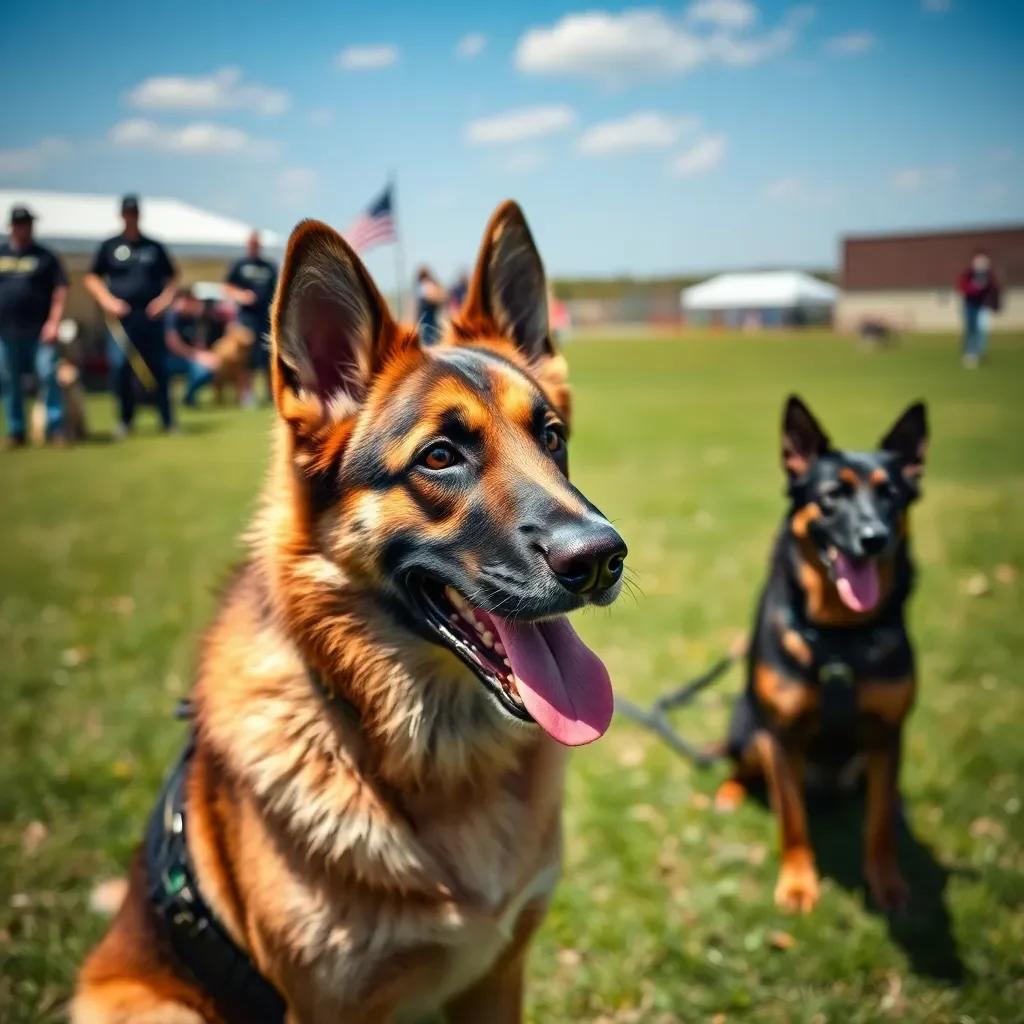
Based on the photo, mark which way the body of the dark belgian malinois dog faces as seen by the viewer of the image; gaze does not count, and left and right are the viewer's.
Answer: facing the viewer

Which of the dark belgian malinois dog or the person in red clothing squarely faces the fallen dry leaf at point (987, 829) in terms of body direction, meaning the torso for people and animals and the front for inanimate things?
the person in red clothing

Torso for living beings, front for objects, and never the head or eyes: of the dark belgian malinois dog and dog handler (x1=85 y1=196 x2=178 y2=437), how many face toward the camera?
2

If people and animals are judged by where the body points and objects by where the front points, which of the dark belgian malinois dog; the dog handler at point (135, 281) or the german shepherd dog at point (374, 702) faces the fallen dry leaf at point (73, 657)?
the dog handler

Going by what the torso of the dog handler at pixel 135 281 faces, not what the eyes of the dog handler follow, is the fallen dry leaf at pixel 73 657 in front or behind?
in front

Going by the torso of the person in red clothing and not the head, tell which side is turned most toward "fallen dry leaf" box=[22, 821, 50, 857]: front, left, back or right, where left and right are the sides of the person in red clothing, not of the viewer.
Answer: front

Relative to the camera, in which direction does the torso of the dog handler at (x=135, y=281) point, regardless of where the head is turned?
toward the camera

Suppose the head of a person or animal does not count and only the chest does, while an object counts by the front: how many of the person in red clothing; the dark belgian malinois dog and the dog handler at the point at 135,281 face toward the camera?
3

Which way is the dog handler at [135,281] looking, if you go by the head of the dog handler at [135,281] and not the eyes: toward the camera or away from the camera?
toward the camera

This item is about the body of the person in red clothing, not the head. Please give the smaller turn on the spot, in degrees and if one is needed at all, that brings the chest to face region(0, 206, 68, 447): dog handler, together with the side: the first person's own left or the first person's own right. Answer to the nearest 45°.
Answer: approximately 45° to the first person's own right
